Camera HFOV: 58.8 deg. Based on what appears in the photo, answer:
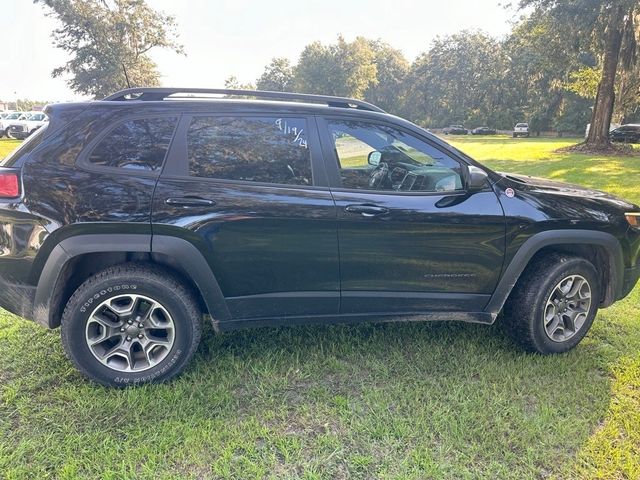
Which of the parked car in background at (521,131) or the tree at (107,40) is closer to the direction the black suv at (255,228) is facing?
the parked car in background

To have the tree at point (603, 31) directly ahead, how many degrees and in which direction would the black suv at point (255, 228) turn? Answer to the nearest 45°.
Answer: approximately 45° to its left

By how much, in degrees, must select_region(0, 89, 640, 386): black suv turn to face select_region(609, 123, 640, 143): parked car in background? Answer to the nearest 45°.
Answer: approximately 45° to its left

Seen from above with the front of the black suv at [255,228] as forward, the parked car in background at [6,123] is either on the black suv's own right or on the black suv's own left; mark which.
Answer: on the black suv's own left

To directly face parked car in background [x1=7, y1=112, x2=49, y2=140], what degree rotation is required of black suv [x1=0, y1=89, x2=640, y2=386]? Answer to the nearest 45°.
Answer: approximately 135° to its left

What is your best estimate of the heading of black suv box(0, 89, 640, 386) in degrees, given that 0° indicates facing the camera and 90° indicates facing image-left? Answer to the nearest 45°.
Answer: approximately 270°
